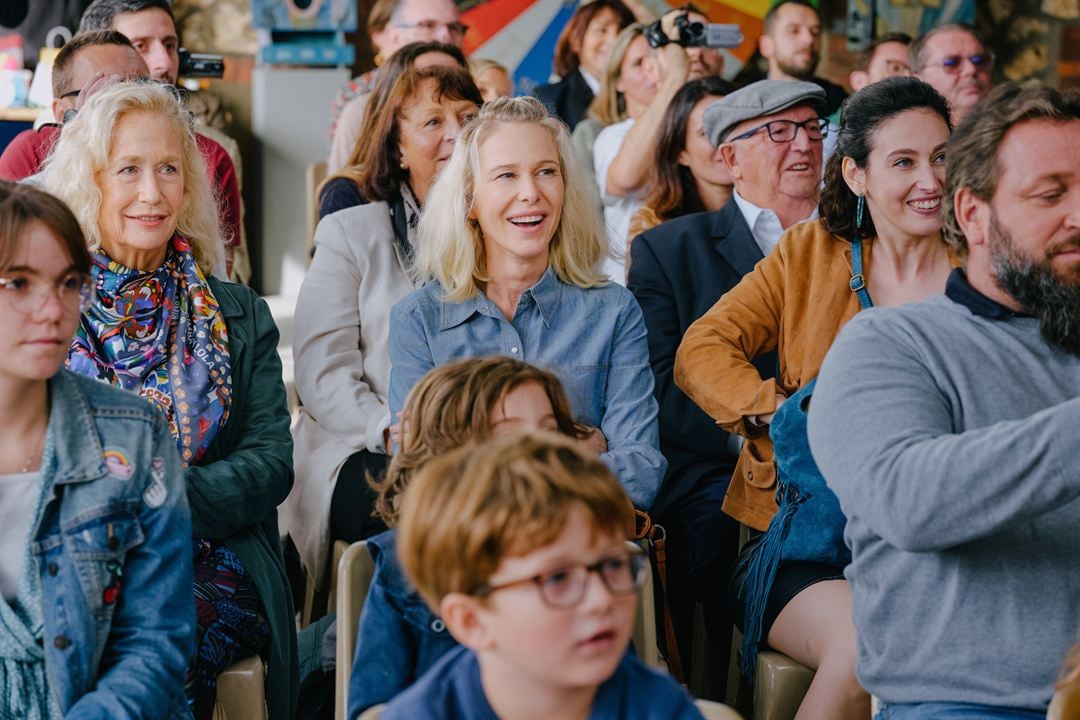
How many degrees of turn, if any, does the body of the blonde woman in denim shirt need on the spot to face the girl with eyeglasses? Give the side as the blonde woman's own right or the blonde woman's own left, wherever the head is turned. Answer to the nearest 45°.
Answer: approximately 45° to the blonde woman's own right

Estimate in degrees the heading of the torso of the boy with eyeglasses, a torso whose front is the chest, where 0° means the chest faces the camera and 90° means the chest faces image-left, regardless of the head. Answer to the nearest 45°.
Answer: approximately 315°

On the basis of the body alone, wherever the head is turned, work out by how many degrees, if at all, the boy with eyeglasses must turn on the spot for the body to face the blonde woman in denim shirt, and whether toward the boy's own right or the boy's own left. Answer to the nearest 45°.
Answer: approximately 135° to the boy's own left

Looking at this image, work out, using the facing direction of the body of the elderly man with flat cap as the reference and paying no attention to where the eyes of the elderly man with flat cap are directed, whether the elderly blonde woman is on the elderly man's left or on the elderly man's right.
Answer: on the elderly man's right

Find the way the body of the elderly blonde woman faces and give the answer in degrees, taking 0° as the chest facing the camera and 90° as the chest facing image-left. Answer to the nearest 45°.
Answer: approximately 0°

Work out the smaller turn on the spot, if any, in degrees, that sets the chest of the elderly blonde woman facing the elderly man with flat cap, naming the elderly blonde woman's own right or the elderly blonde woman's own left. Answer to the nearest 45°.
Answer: approximately 90° to the elderly blonde woman's own left

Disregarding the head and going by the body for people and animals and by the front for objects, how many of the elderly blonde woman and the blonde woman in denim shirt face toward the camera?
2

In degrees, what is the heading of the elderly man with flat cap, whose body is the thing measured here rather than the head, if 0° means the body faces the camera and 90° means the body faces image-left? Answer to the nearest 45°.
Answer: approximately 315°
